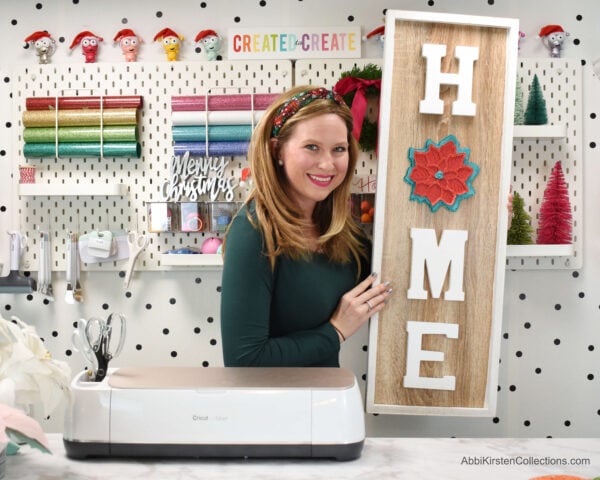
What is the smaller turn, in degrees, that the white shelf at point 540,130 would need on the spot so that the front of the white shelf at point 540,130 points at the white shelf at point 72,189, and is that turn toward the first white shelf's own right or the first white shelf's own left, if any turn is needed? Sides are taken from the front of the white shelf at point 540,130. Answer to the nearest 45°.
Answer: approximately 90° to the first white shelf's own right

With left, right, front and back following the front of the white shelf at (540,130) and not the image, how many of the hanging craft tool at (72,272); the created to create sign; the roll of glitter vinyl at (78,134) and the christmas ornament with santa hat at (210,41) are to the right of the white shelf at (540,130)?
4

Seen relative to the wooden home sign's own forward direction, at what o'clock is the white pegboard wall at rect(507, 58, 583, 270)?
The white pegboard wall is roughly at 7 o'clock from the wooden home sign.

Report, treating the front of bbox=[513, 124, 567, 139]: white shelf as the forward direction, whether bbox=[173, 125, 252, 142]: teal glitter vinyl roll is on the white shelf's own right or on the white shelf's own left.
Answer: on the white shelf's own right

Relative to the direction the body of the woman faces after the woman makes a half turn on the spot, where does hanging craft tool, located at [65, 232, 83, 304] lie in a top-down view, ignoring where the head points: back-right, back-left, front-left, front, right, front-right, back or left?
front

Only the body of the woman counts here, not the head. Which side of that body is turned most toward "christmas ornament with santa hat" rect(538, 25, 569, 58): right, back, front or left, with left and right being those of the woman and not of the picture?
left
